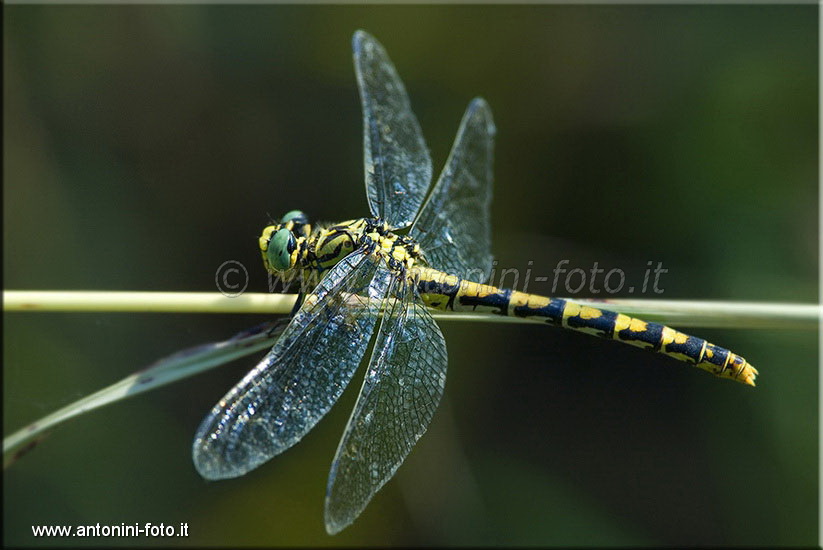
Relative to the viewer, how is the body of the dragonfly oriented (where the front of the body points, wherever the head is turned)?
to the viewer's left
